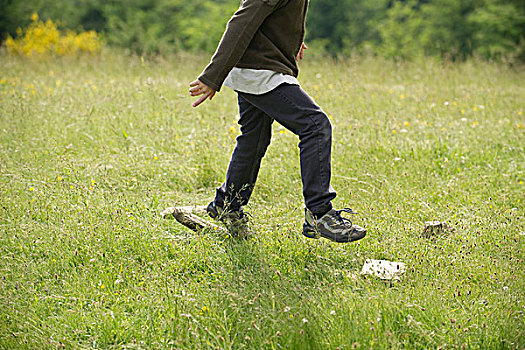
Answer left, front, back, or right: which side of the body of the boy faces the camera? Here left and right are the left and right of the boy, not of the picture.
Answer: right
